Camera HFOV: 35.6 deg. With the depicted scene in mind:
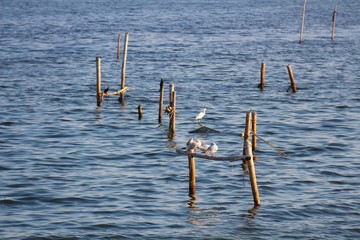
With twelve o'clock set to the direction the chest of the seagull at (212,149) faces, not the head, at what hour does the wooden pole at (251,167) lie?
The wooden pole is roughly at 1 o'clock from the seagull.

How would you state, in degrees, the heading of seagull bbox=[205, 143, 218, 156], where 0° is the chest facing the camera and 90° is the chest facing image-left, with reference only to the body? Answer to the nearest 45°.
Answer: approximately 270°
